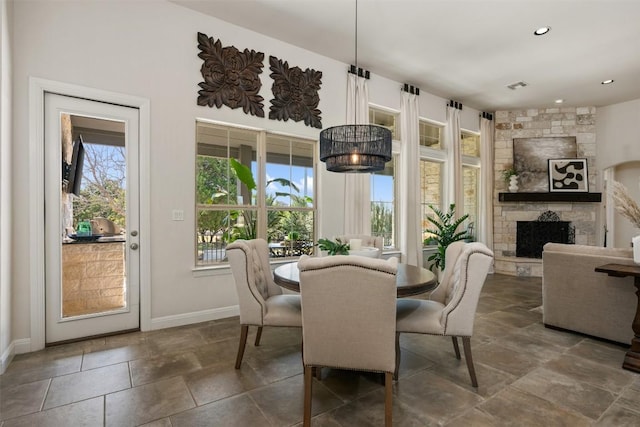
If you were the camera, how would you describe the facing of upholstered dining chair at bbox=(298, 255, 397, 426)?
facing away from the viewer

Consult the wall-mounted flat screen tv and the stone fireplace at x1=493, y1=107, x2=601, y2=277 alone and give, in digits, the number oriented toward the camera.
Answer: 1

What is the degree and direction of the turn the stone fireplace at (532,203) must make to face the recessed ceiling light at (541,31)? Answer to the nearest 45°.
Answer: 0° — it already faces it

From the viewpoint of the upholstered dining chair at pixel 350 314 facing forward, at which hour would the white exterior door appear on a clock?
The white exterior door is roughly at 10 o'clock from the upholstered dining chair.

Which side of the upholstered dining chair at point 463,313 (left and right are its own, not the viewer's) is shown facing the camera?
left

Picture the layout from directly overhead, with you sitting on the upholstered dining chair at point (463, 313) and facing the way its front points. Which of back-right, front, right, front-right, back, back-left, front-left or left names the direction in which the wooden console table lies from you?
back-right

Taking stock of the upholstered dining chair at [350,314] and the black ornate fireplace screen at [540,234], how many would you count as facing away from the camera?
1

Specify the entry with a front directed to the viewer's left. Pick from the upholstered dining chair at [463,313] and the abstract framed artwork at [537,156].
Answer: the upholstered dining chair

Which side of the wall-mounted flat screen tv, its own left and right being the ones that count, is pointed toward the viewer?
right

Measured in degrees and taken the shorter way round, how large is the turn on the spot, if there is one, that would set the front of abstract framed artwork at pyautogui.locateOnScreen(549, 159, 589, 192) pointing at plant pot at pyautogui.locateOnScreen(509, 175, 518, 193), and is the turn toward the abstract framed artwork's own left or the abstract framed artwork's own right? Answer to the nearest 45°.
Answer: approximately 45° to the abstract framed artwork's own right
